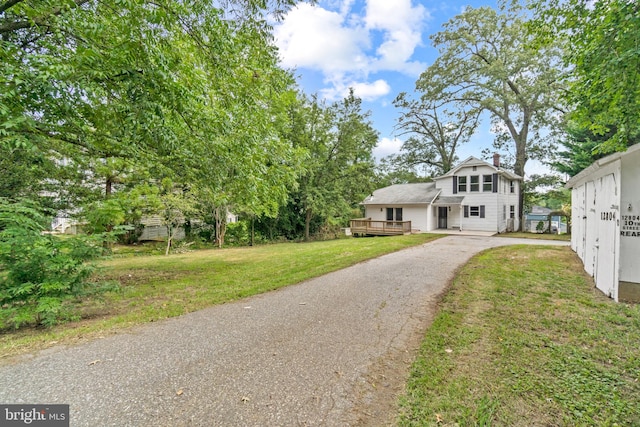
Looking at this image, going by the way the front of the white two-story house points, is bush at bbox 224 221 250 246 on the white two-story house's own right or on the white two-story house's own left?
on the white two-story house's own right

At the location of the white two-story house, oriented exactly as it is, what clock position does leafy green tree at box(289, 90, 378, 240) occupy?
The leafy green tree is roughly at 2 o'clock from the white two-story house.

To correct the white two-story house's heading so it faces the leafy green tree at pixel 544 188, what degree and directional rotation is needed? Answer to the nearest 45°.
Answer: approximately 135° to its left

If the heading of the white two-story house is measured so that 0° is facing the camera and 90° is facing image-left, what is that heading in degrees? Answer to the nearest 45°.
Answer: approximately 0°

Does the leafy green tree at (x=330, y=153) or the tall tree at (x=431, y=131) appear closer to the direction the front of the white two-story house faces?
the leafy green tree

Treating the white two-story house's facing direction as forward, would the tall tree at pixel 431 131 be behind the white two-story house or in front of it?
behind
